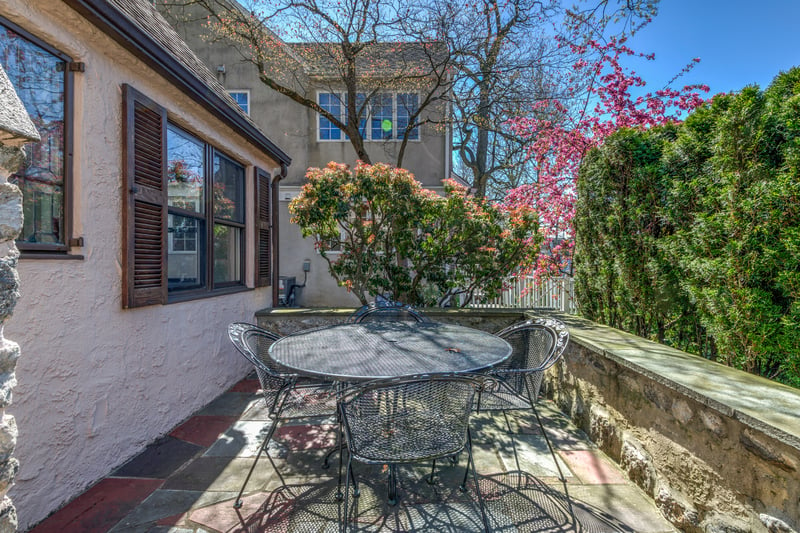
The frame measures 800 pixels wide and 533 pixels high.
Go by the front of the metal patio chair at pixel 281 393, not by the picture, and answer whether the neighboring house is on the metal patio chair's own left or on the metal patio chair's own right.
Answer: on the metal patio chair's own left

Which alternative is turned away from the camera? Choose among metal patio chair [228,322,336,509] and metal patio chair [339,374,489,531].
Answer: metal patio chair [339,374,489,531]

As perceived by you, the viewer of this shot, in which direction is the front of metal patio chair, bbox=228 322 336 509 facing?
facing to the right of the viewer

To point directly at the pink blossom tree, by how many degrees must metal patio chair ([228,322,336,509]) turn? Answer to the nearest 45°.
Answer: approximately 45° to its left

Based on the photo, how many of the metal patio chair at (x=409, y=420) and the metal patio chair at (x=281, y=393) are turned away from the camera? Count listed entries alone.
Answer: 1

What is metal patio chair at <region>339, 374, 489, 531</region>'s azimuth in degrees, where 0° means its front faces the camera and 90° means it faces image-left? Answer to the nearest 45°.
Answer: approximately 180°

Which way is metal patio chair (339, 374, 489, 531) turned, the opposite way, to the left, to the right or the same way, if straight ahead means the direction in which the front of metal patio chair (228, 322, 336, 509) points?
to the left
